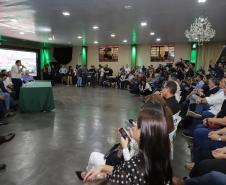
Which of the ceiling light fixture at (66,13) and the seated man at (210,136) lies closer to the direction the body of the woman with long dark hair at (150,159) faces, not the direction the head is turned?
the ceiling light fixture

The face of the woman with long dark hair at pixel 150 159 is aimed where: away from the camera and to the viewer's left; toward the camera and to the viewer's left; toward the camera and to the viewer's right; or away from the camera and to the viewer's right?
away from the camera and to the viewer's left

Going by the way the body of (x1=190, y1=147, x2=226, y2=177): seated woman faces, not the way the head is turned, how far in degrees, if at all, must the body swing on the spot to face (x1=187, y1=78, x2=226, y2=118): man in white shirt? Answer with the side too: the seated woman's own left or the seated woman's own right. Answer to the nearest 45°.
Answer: approximately 90° to the seated woman's own right

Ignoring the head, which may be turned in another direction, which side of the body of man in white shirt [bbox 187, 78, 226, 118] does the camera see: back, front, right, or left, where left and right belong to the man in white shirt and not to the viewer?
left

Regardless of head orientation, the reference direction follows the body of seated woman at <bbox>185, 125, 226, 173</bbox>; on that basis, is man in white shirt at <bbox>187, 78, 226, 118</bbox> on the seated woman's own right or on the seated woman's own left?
on the seated woman's own right

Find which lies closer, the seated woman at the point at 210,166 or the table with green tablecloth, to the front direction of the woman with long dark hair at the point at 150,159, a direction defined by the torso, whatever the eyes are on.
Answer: the table with green tablecloth

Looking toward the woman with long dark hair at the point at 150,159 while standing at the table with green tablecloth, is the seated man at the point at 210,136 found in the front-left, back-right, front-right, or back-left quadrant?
front-left

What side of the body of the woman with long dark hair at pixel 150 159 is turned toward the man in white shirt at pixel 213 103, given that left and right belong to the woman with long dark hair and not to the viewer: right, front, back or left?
right

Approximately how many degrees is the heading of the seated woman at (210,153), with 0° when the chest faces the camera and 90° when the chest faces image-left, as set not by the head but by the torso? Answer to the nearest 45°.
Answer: approximately 90°

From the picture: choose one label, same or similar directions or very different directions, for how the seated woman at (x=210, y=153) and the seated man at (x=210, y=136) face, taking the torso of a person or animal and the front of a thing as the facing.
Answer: same or similar directions

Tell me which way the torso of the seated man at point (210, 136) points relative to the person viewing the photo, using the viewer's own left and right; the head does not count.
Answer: facing to the left of the viewer

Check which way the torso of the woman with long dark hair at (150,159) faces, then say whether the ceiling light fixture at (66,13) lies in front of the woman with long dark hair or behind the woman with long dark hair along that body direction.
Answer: in front

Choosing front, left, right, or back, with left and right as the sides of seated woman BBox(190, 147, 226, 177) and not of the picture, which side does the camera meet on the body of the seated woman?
left

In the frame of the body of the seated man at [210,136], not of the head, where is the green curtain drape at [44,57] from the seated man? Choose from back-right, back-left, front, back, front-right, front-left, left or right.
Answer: front-right

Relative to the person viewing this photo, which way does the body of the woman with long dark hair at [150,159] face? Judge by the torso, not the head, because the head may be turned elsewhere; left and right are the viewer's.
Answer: facing away from the viewer and to the left of the viewer
